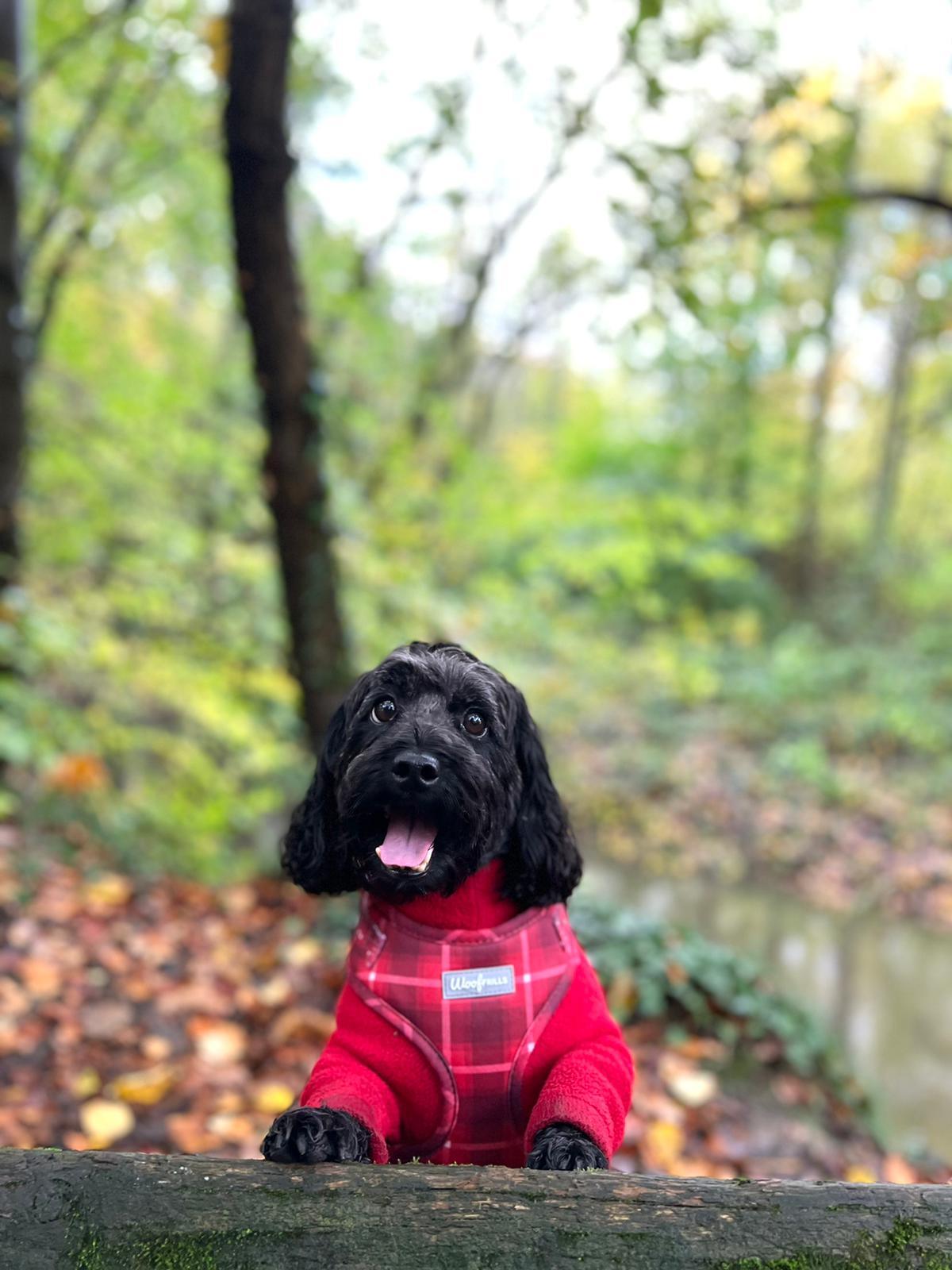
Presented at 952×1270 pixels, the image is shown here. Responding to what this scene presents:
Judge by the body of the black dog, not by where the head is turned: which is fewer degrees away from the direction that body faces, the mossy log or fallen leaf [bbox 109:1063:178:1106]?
the mossy log

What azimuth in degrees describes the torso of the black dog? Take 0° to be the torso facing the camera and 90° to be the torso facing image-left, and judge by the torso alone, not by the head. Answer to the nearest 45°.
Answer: approximately 0°

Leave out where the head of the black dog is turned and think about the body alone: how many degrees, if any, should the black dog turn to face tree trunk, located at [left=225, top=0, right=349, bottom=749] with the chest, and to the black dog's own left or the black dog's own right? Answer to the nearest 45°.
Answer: approximately 180°

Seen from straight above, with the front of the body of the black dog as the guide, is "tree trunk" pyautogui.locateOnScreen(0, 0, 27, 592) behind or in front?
behind
